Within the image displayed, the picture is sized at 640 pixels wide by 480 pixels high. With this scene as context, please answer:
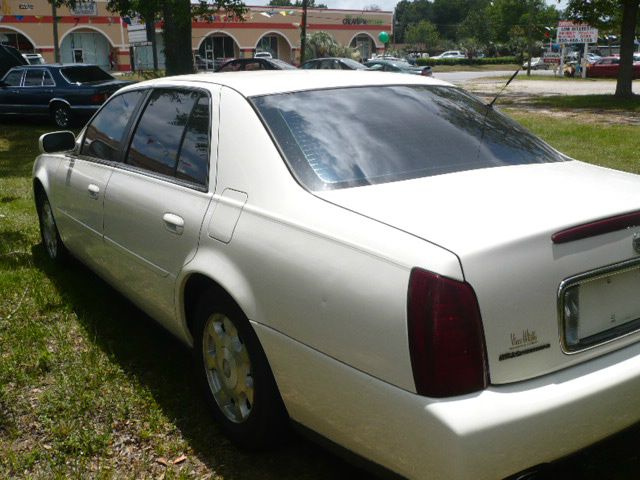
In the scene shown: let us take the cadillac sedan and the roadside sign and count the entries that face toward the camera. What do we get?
1

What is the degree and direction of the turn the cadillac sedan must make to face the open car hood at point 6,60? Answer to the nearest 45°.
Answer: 0° — it already faces it

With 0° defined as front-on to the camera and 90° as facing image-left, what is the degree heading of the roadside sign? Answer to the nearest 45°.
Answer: approximately 0°

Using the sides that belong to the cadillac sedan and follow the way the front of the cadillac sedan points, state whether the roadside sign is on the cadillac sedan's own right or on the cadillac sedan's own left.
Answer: on the cadillac sedan's own right

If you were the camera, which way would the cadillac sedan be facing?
facing away from the viewer and to the left of the viewer

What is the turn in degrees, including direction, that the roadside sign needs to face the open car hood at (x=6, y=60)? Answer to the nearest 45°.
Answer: approximately 45° to its right

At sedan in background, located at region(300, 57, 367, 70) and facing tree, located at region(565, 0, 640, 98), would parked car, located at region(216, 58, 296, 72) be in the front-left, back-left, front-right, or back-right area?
back-right

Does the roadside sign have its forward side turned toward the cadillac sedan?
yes

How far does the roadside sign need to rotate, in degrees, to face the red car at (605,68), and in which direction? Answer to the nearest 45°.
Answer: approximately 135° to its left
